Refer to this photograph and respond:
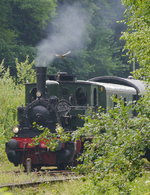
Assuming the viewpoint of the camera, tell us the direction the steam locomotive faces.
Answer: facing the viewer and to the left of the viewer
